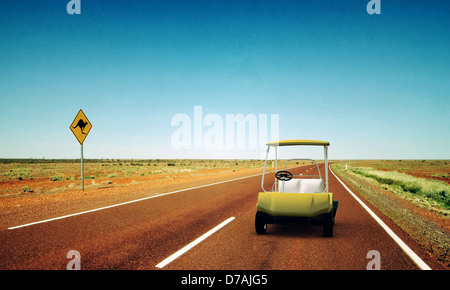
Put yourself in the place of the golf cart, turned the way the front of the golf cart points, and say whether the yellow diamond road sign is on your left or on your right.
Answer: on your right

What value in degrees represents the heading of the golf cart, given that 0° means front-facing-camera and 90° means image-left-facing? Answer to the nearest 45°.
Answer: approximately 0°
